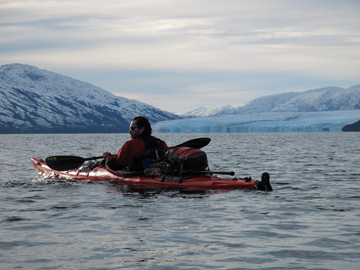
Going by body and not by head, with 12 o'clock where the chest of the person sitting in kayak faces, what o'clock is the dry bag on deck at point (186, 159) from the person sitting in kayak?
The dry bag on deck is roughly at 7 o'clock from the person sitting in kayak.

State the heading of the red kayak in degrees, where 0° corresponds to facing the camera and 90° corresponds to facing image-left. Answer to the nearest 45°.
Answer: approximately 90°

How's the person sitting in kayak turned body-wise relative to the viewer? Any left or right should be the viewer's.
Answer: facing to the left of the viewer
